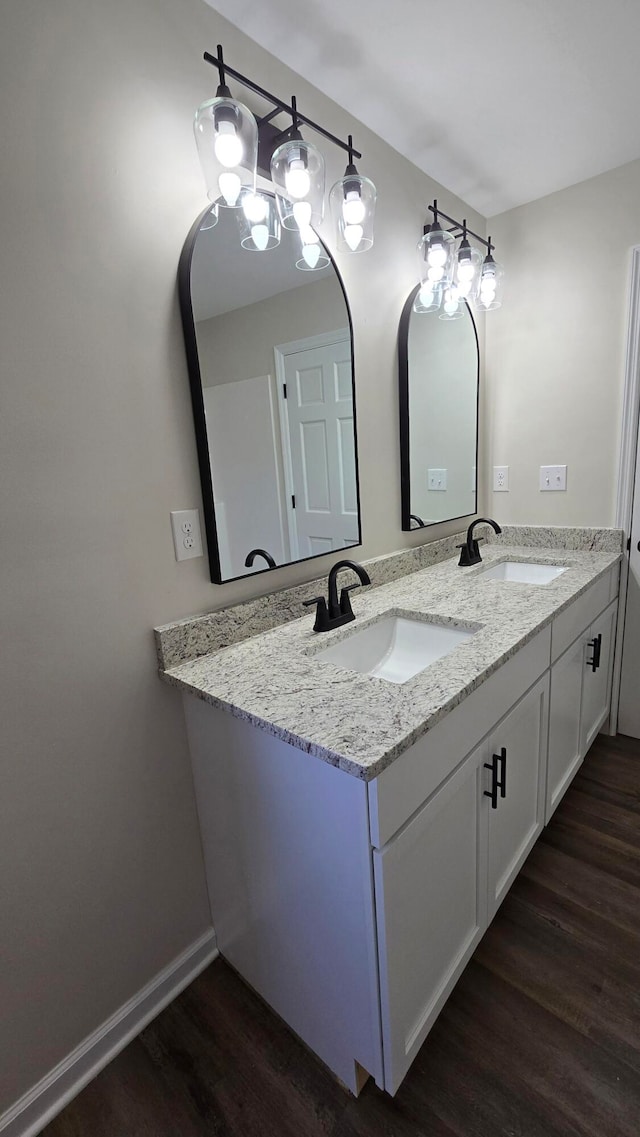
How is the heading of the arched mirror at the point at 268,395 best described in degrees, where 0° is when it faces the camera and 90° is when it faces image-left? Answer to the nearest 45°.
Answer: approximately 315°

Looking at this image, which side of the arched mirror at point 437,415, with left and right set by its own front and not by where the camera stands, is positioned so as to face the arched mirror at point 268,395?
right

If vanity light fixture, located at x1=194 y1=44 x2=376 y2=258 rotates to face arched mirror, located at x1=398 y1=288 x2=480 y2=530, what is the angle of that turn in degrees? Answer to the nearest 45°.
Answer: approximately 90° to its left

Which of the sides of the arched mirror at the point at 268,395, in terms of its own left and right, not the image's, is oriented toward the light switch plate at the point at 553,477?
left

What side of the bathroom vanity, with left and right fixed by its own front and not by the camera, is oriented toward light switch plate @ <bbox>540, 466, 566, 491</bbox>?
left
